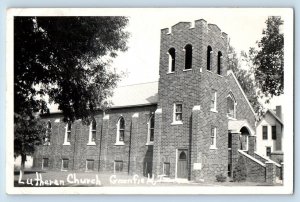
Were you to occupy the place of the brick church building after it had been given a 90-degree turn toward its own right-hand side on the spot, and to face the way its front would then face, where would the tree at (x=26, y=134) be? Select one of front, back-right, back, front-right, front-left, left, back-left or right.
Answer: front

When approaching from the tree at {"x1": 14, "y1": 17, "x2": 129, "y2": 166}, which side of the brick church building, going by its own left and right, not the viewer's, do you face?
right

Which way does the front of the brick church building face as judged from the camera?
facing the viewer and to the right of the viewer
